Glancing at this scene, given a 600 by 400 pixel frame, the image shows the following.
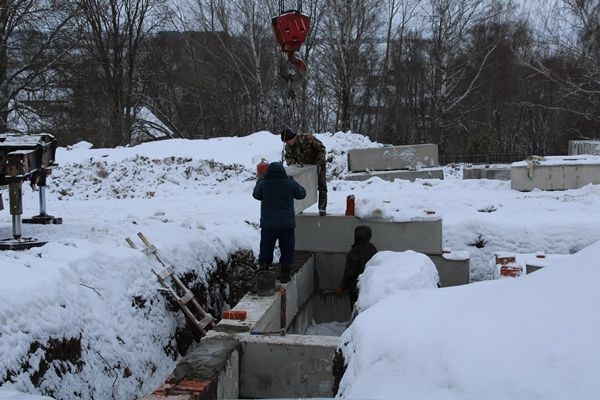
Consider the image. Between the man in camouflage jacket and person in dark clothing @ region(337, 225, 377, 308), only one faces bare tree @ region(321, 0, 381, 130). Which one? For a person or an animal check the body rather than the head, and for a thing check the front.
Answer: the person in dark clothing

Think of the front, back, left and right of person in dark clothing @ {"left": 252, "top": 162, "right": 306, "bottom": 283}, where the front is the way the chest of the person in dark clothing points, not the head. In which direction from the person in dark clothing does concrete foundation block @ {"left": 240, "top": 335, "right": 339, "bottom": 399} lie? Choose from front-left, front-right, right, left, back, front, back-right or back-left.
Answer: back

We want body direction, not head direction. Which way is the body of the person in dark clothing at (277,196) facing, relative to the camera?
away from the camera

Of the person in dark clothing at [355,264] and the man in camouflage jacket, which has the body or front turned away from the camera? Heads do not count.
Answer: the person in dark clothing

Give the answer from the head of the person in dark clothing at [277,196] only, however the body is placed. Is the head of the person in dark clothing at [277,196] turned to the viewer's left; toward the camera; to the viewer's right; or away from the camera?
away from the camera

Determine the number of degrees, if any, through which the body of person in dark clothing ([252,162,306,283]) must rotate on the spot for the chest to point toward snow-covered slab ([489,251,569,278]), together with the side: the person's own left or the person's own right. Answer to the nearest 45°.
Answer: approximately 90° to the person's own right

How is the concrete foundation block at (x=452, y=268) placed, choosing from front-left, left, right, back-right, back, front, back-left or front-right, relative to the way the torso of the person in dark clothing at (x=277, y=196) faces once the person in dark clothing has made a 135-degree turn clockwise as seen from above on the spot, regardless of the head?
left

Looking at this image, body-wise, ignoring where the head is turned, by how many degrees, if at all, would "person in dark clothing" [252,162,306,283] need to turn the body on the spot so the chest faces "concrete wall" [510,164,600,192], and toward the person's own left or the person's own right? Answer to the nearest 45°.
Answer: approximately 45° to the person's own right

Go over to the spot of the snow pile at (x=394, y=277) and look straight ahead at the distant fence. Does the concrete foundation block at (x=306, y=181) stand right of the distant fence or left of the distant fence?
left

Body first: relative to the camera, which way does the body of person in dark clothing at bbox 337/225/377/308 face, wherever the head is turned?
away from the camera

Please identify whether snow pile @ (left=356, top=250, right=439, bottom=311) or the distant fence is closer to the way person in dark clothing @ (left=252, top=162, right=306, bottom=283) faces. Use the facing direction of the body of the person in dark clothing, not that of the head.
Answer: the distant fence
